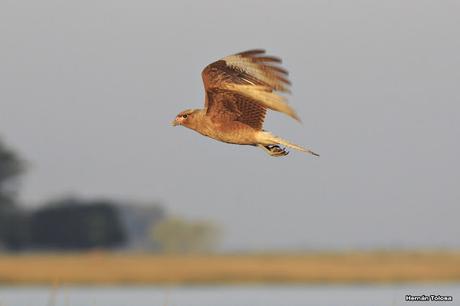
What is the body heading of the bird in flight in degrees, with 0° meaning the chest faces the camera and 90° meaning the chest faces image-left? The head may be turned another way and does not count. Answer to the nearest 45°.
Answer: approximately 90°
